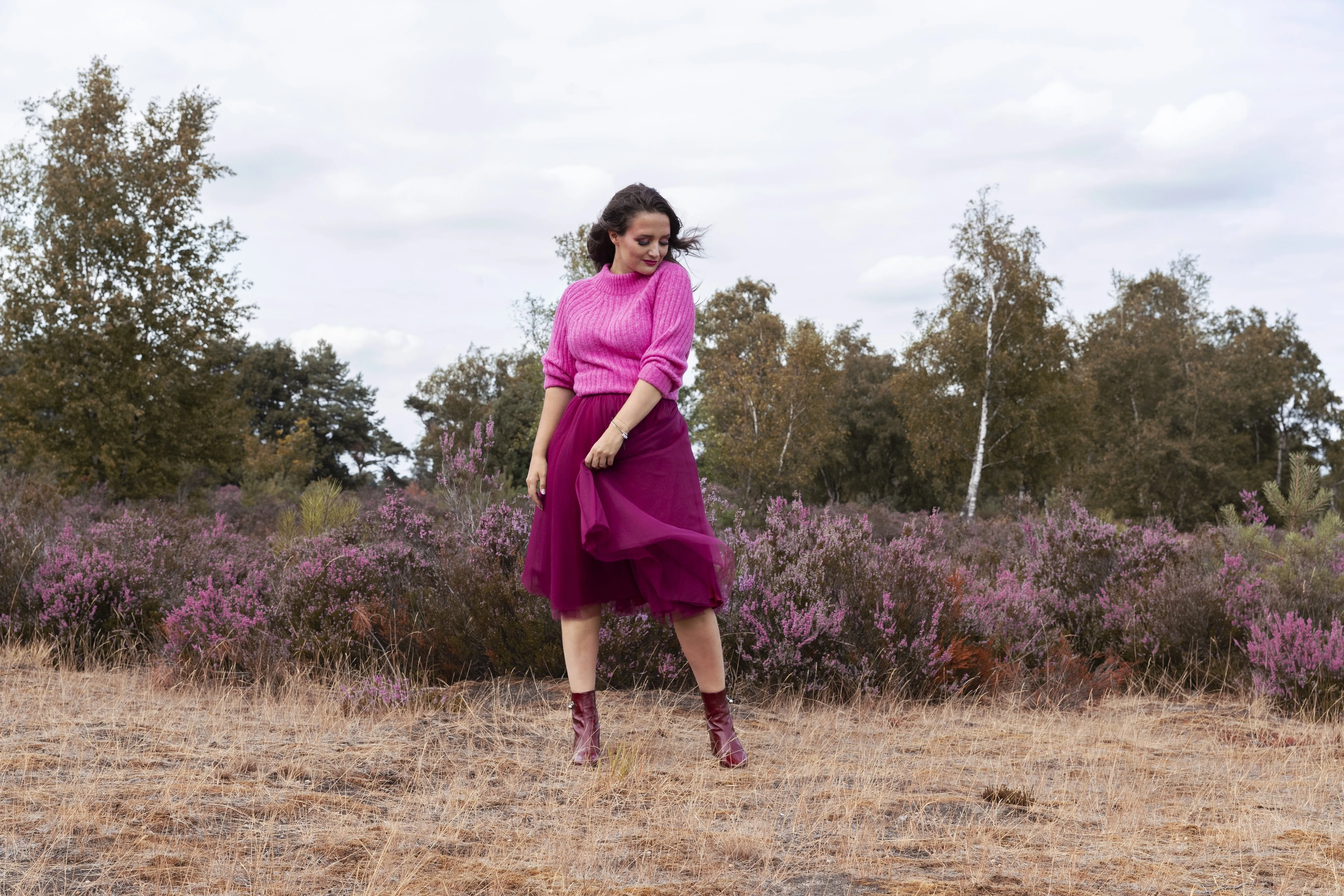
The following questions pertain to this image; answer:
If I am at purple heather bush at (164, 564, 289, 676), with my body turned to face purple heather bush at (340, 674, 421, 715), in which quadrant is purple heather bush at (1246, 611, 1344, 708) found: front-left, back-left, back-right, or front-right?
front-left

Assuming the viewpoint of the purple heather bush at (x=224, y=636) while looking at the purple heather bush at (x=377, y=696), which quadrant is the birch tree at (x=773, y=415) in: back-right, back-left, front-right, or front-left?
back-left

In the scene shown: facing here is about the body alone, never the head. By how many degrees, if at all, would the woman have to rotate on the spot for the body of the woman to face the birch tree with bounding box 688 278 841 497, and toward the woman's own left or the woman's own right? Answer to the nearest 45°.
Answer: approximately 180°

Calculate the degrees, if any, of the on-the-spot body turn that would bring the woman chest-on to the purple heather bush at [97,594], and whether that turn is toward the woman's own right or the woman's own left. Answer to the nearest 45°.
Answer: approximately 135° to the woman's own right

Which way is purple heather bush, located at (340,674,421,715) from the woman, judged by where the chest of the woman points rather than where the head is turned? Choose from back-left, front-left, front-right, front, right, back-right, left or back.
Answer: back-right

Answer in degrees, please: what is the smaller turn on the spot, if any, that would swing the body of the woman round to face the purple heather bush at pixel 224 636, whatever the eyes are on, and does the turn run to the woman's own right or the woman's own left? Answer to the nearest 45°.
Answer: approximately 135° to the woman's own right

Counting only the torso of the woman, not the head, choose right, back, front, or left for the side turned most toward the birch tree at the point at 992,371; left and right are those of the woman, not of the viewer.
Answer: back

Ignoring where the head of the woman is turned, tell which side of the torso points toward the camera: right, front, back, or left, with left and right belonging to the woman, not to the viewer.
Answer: front

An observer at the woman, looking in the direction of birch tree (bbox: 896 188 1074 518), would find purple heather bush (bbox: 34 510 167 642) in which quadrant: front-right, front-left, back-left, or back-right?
front-left
